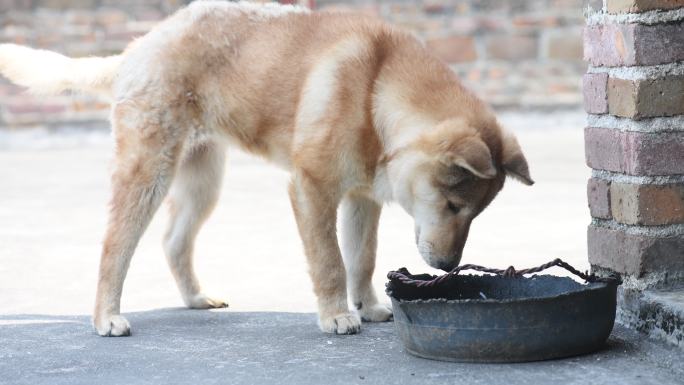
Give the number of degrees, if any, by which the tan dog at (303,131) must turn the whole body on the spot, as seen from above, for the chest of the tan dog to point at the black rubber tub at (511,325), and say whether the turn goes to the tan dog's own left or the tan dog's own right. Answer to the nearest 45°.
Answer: approximately 45° to the tan dog's own right

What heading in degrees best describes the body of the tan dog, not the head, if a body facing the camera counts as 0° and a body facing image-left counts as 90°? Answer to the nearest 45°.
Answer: approximately 270°

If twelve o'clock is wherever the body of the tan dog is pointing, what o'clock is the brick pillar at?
The brick pillar is roughly at 1 o'clock from the tan dog.
